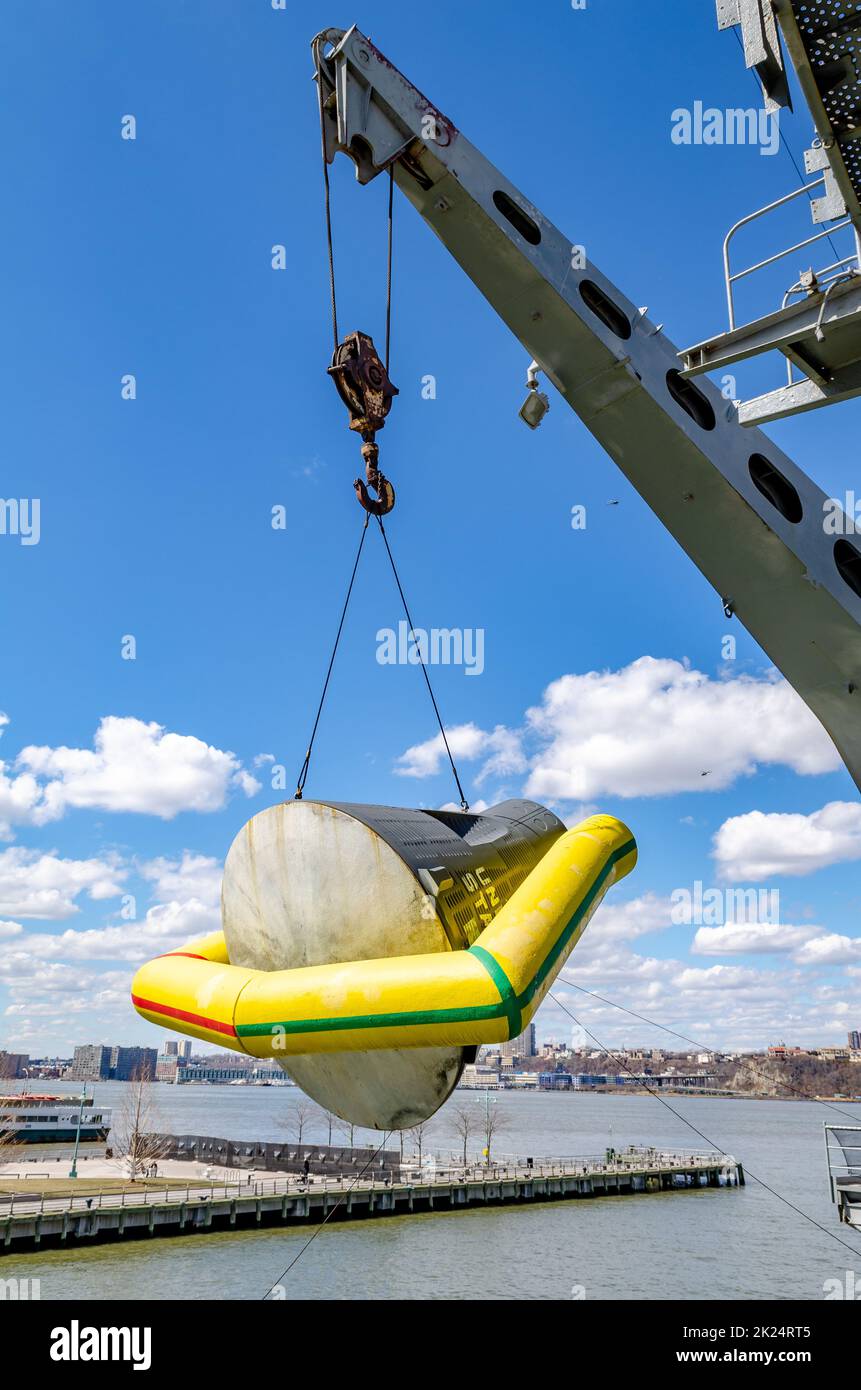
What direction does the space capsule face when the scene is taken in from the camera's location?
facing away from the viewer and to the right of the viewer

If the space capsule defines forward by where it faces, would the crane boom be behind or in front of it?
in front
